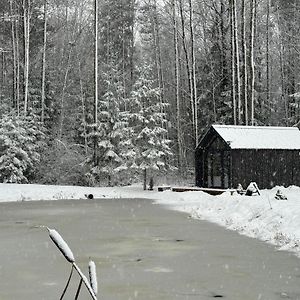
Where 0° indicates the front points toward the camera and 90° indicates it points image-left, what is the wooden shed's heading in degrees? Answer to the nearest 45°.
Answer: approximately 45°

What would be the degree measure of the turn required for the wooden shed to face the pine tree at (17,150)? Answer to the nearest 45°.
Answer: approximately 45° to its right
